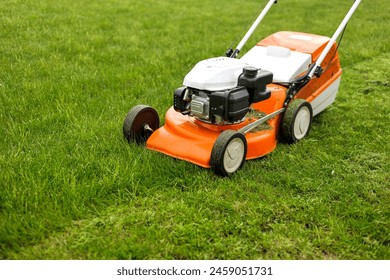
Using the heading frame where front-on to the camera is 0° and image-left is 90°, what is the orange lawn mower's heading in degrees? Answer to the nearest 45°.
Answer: approximately 45°
